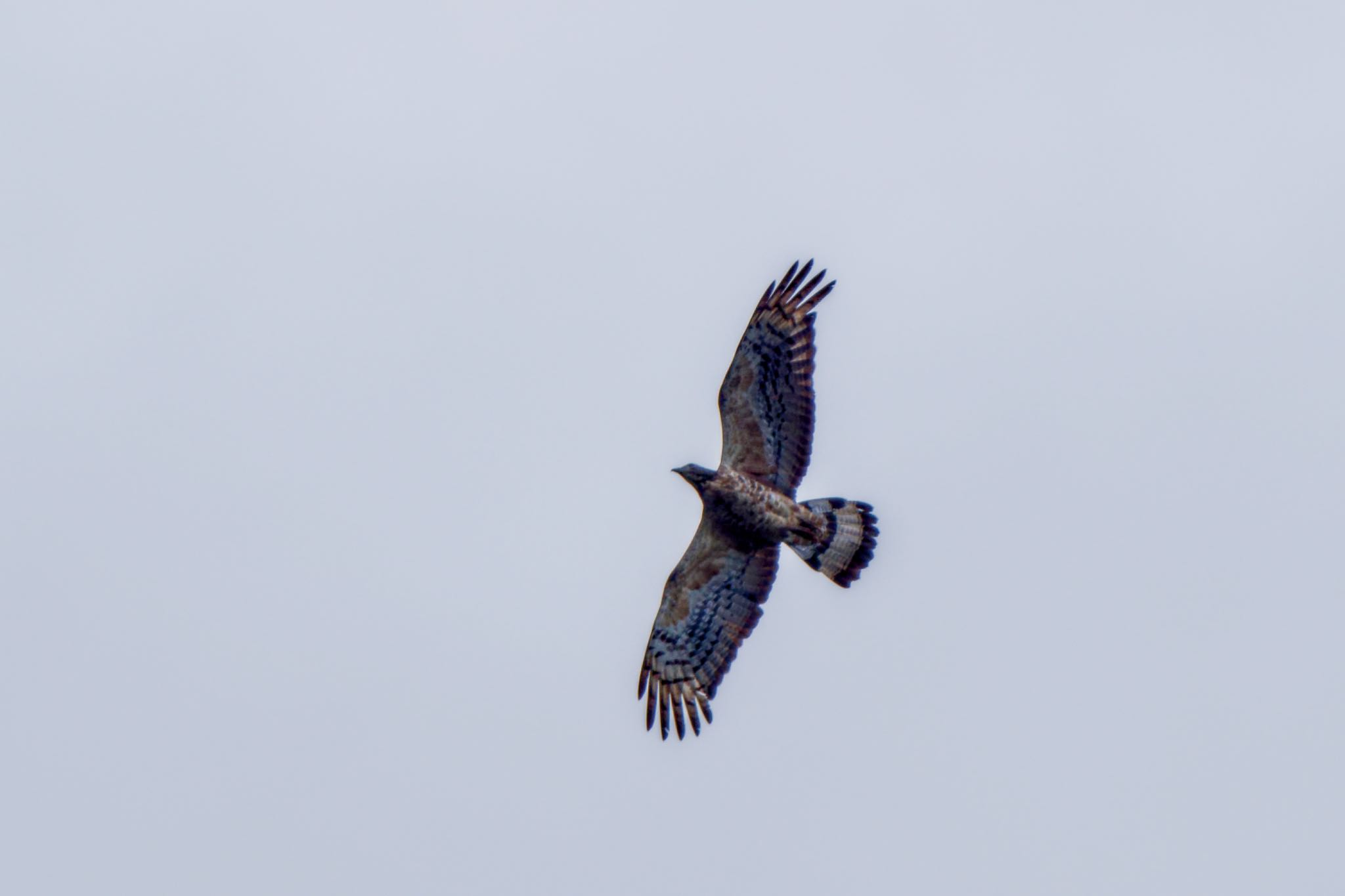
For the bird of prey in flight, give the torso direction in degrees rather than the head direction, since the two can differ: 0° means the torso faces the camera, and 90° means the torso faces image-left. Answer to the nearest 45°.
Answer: approximately 90°
